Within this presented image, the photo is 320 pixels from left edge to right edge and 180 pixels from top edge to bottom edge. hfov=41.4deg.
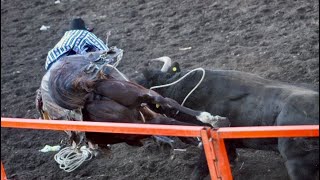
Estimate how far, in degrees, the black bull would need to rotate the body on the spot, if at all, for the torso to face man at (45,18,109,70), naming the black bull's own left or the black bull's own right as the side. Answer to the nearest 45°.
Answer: approximately 45° to the black bull's own right

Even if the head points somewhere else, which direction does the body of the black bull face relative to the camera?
to the viewer's left

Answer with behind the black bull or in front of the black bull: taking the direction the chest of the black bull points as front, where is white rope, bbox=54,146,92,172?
in front

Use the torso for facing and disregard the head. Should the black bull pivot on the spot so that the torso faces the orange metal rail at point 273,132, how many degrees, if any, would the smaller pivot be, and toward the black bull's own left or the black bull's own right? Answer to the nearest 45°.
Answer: approximately 90° to the black bull's own left

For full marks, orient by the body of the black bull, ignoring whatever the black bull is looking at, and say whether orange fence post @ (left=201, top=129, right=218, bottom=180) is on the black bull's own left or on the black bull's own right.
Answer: on the black bull's own left

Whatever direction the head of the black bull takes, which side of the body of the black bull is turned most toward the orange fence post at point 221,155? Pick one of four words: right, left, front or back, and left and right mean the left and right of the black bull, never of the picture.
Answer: left
